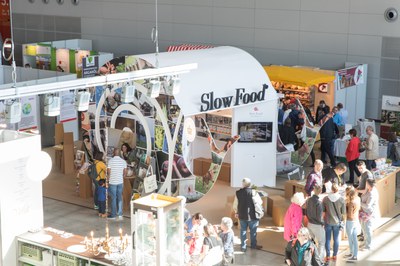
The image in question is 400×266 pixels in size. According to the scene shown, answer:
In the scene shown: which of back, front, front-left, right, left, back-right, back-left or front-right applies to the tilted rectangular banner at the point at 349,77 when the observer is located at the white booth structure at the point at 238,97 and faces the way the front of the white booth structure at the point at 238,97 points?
back-left

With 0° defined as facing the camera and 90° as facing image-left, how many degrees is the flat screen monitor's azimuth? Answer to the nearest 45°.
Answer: approximately 0°

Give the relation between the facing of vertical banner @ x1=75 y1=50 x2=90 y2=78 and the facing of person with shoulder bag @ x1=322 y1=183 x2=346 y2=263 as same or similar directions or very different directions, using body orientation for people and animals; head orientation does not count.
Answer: very different directions

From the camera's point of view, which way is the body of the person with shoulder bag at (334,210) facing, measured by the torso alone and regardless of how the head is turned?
away from the camera

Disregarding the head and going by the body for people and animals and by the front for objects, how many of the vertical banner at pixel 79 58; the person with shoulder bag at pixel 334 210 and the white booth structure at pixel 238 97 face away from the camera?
1

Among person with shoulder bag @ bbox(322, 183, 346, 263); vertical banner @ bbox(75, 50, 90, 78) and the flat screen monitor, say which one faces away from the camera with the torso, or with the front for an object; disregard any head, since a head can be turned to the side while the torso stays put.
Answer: the person with shoulder bag

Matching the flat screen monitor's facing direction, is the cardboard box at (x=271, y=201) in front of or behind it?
in front

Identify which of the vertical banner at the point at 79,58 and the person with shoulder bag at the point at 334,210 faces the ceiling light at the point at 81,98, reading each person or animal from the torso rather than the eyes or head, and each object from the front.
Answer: the vertical banner

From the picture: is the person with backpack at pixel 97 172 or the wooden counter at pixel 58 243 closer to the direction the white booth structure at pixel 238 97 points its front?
the wooden counter

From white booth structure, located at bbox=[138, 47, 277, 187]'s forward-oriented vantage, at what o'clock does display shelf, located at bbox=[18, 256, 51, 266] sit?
The display shelf is roughly at 1 o'clock from the white booth structure.

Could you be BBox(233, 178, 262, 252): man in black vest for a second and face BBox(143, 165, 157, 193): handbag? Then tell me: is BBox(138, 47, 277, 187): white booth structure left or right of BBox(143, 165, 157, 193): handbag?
right

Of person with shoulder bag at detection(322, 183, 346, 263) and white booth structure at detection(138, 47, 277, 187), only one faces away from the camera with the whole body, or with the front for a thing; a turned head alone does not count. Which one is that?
the person with shoulder bag

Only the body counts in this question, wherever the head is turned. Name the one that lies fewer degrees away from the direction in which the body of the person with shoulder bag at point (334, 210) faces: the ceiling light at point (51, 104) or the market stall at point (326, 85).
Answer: the market stall
